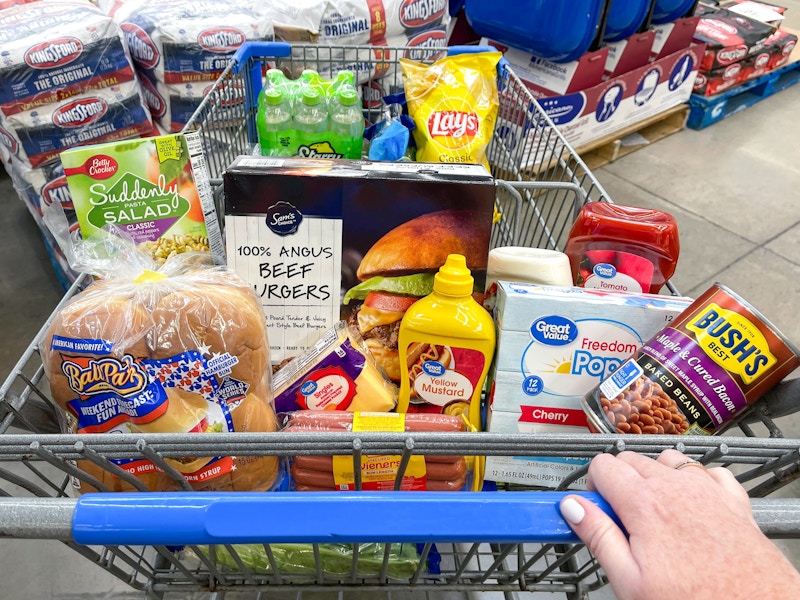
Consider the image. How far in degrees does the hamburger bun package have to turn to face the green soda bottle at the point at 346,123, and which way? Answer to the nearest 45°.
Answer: approximately 135° to its left

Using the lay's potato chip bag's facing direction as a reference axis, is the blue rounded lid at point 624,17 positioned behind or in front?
behind

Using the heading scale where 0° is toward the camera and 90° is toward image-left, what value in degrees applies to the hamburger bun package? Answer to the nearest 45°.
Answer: approximately 0°

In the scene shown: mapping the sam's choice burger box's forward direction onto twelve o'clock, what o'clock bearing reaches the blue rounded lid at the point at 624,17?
The blue rounded lid is roughly at 7 o'clock from the sam's choice burger box.

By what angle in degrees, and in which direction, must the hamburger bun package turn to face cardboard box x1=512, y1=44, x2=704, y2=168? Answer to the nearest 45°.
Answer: approximately 135° to its left

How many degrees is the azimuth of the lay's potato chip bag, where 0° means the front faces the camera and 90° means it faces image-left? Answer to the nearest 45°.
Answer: approximately 0°

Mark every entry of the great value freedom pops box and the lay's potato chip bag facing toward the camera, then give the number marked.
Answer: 2
